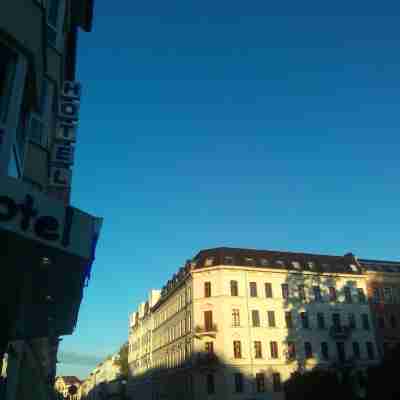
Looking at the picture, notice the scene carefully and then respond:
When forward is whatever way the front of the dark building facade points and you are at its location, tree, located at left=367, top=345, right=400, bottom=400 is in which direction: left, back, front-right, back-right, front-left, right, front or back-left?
left

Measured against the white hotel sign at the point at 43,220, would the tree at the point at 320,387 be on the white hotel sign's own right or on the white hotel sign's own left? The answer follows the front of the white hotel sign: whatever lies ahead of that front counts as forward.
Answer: on the white hotel sign's own left

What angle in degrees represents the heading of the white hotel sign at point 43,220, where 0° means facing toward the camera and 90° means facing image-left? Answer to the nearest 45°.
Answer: approximately 315°

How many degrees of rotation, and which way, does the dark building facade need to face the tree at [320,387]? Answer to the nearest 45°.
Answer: approximately 90° to its left

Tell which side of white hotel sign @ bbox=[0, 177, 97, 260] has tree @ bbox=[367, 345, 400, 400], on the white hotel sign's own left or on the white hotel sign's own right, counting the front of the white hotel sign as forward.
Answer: on the white hotel sign's own left

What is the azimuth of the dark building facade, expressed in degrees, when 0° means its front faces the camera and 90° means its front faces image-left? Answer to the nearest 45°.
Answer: approximately 315°
